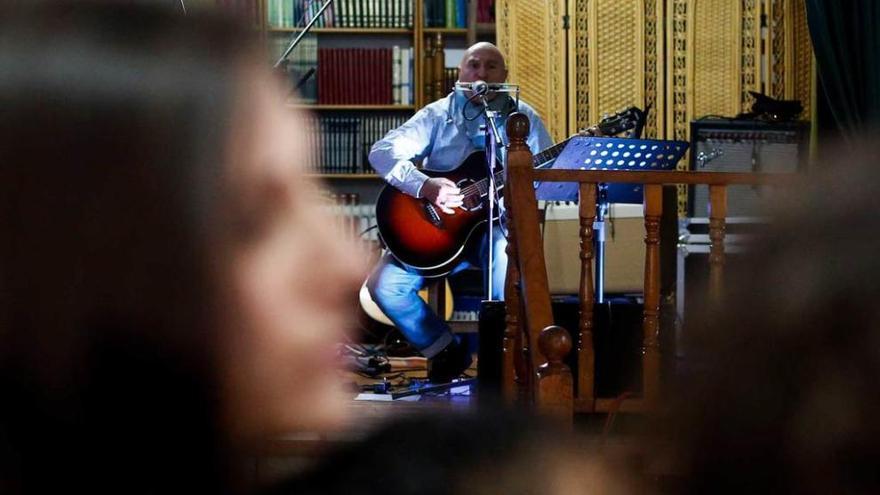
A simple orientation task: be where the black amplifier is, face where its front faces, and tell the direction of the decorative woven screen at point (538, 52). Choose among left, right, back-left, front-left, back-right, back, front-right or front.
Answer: right
